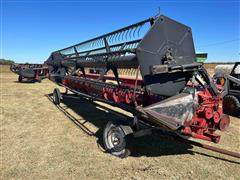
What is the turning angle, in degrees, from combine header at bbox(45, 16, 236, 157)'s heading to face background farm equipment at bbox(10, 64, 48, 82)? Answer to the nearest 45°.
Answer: approximately 90° to its right

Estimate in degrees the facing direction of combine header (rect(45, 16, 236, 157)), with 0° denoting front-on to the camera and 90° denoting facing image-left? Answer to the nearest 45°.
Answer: approximately 45°
